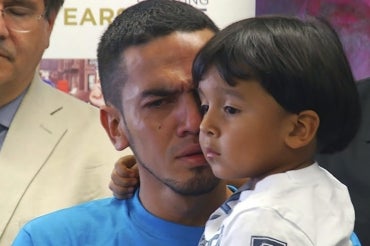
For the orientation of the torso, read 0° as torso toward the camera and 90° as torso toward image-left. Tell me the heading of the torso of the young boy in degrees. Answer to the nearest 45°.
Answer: approximately 90°

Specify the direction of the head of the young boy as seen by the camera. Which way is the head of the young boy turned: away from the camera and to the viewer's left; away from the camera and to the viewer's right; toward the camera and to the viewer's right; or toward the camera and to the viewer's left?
toward the camera and to the viewer's left
